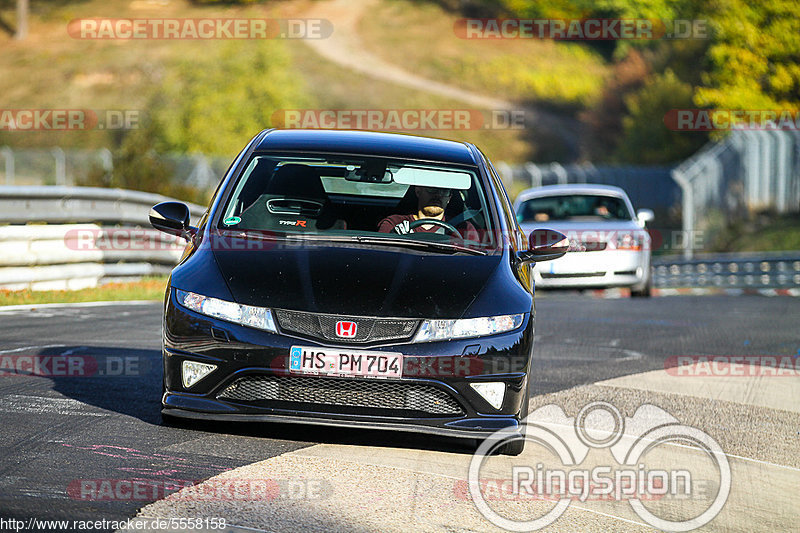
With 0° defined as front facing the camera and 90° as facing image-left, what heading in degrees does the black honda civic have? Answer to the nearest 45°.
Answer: approximately 0°

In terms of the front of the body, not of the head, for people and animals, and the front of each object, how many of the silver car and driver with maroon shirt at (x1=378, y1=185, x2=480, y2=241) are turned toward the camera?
2

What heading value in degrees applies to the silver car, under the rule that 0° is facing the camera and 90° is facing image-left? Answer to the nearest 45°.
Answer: approximately 0°

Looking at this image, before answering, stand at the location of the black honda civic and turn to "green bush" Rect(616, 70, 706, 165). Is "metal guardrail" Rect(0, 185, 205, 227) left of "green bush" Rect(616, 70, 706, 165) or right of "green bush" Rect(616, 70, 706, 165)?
left

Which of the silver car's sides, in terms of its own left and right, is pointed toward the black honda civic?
front

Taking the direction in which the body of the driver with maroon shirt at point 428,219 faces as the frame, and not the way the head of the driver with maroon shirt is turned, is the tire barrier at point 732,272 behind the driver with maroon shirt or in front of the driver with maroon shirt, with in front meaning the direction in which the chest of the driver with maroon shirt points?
behind

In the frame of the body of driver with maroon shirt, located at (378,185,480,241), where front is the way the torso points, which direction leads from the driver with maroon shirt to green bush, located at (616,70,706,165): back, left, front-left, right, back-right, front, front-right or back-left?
back

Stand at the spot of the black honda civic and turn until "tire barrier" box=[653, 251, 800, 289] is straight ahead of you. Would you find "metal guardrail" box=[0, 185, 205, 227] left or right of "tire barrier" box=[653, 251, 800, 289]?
left

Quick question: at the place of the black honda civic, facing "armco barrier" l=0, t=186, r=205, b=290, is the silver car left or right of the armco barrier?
right

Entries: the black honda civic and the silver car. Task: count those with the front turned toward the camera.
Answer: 2

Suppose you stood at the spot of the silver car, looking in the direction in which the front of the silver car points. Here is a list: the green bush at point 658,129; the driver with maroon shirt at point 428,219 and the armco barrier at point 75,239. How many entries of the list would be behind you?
1

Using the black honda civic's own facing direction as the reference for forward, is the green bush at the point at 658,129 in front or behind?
behind

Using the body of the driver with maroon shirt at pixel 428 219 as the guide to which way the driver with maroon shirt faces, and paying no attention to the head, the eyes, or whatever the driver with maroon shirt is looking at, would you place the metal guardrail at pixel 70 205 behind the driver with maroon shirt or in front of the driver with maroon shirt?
behind
